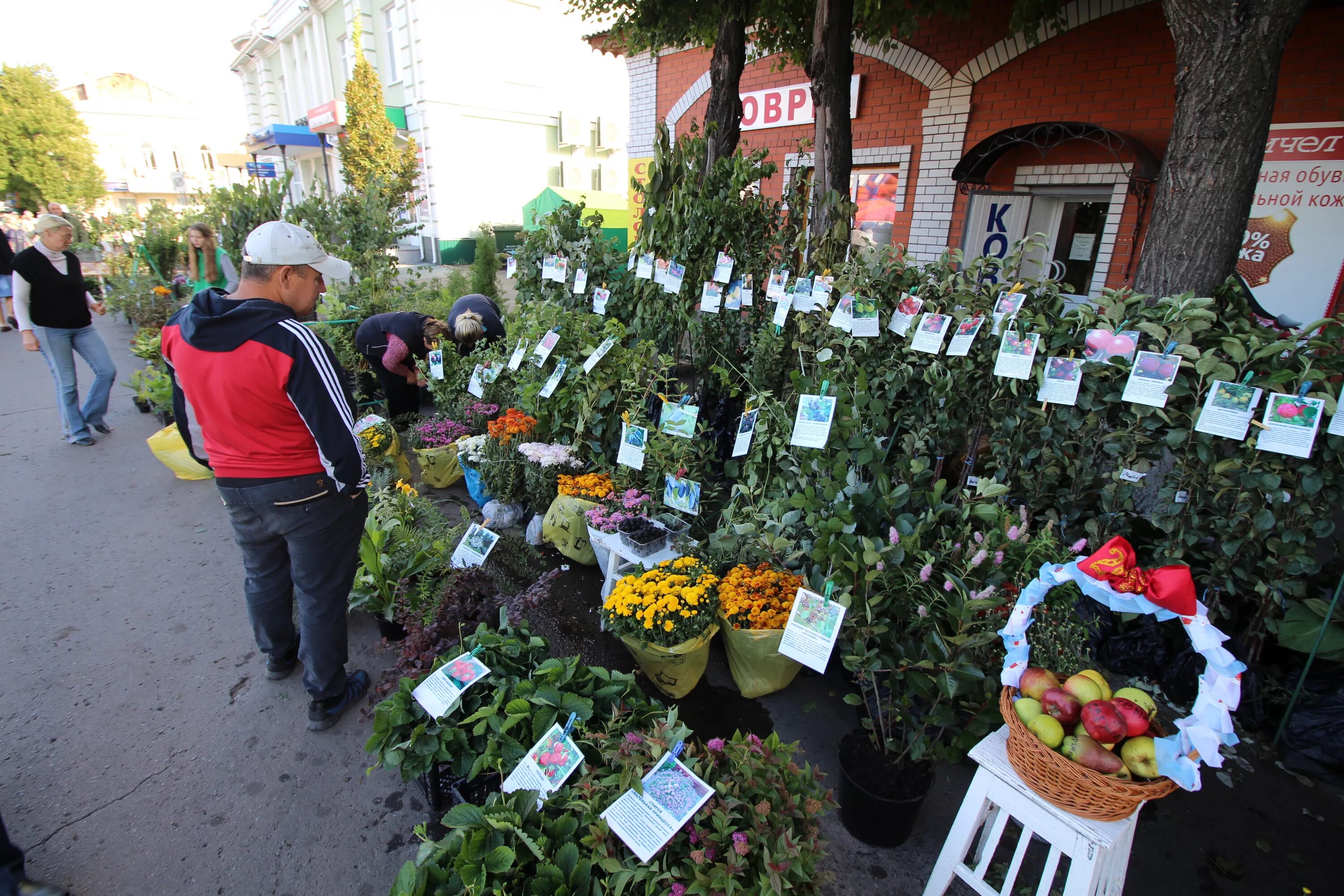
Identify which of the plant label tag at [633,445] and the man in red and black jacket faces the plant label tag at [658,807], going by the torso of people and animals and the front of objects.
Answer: the plant label tag at [633,445]

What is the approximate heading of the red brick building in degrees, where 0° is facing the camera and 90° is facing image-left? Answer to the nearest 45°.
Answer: approximately 45°

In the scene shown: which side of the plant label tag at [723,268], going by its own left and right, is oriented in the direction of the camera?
front

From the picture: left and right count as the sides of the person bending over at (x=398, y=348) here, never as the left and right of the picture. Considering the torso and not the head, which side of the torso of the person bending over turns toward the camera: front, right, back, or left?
right

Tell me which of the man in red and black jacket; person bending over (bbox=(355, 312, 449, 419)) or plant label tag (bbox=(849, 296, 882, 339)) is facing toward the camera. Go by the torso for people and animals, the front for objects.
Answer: the plant label tag

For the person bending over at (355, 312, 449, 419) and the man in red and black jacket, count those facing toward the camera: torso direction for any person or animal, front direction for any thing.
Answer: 0

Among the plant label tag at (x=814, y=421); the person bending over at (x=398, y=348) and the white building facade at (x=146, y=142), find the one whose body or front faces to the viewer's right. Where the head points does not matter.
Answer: the person bending over

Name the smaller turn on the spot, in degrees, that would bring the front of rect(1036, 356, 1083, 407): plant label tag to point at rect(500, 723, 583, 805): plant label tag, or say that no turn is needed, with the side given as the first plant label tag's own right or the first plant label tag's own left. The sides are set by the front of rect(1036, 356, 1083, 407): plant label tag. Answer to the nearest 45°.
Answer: approximately 45° to the first plant label tag's own right

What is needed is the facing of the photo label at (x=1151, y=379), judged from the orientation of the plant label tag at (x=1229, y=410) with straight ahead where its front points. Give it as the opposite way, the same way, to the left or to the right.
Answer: the same way

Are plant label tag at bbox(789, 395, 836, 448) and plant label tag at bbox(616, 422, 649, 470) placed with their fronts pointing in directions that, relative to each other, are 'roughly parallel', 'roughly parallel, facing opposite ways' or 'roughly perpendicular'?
roughly parallel

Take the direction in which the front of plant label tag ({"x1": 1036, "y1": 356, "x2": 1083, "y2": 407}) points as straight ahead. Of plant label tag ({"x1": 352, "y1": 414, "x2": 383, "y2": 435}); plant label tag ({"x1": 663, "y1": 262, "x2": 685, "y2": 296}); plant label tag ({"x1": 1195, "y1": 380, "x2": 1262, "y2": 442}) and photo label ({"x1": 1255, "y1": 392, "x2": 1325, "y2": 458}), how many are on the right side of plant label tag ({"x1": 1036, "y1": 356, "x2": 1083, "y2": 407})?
2

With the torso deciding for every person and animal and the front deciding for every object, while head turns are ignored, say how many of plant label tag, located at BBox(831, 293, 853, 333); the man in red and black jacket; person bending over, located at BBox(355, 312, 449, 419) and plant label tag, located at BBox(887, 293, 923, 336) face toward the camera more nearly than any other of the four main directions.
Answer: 2

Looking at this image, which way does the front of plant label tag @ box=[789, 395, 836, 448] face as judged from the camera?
facing the viewer

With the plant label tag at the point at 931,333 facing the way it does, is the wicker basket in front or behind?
in front

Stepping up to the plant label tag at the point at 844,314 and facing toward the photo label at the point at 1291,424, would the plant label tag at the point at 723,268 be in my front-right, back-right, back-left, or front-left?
back-left

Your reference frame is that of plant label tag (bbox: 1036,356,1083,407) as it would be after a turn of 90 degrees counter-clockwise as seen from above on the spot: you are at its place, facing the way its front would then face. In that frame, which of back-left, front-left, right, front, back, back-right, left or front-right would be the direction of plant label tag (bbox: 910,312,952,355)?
back

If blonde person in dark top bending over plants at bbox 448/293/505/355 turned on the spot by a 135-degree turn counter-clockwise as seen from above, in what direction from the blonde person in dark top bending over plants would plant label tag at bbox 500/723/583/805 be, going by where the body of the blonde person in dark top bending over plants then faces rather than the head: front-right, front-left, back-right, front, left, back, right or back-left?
right

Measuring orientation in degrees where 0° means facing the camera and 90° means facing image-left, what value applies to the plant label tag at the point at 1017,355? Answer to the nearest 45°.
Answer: approximately 0°

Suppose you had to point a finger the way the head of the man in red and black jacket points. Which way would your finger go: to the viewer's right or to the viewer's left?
to the viewer's right

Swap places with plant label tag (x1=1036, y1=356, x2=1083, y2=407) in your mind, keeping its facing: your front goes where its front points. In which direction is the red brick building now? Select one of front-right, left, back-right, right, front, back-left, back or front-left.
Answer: back
